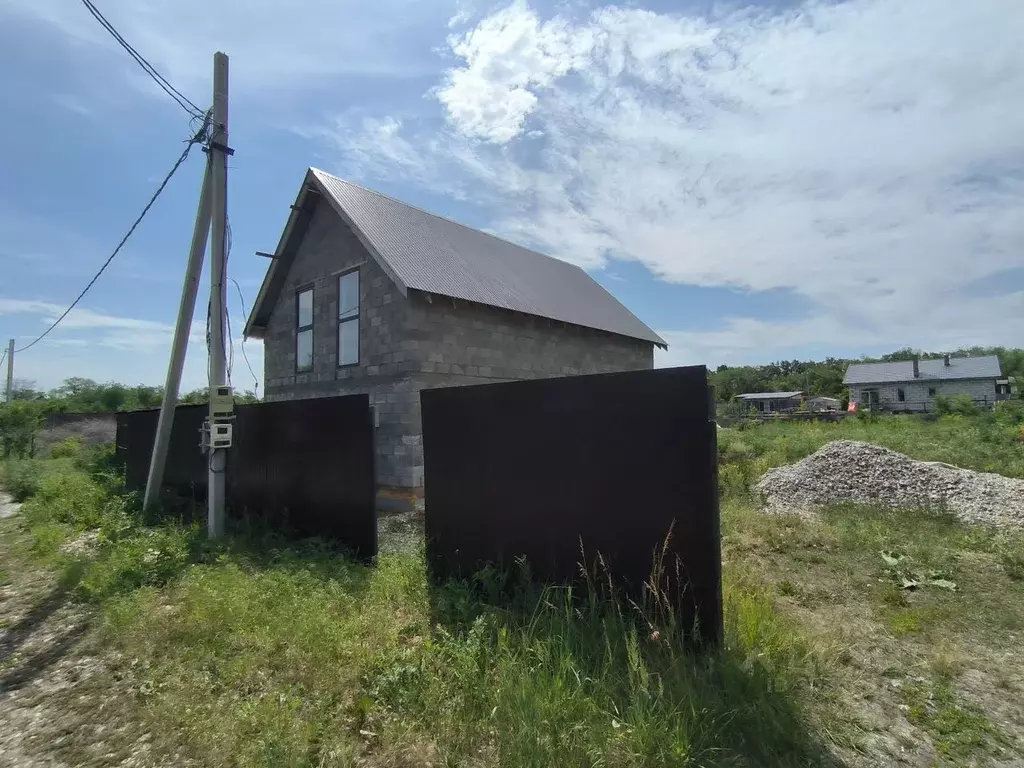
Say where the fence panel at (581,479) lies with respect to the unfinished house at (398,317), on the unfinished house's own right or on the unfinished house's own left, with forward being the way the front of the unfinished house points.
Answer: on the unfinished house's own left

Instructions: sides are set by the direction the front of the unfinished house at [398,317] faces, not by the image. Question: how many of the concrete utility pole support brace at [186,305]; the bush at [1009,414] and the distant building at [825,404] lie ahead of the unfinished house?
1

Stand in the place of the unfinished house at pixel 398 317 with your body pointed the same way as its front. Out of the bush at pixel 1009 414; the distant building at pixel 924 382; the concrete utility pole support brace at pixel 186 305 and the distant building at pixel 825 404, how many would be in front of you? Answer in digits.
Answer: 1

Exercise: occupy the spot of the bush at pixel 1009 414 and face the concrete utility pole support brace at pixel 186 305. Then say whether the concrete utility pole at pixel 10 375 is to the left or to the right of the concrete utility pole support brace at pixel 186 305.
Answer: right

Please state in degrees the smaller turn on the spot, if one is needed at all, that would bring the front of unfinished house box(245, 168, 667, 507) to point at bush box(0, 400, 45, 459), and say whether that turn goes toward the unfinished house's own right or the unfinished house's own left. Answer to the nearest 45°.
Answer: approximately 90° to the unfinished house's own right

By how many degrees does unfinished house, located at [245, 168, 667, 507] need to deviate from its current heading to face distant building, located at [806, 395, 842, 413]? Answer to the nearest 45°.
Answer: approximately 180°

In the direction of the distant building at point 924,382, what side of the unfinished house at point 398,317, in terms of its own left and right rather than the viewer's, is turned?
back

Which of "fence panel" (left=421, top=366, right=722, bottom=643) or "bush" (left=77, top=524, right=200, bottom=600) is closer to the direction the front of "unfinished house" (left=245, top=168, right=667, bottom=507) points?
the bush

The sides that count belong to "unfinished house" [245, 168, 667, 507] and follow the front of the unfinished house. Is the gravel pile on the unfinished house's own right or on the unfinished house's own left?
on the unfinished house's own left

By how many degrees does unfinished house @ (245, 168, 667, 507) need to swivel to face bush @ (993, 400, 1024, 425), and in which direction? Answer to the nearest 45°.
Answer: approximately 135° to its left

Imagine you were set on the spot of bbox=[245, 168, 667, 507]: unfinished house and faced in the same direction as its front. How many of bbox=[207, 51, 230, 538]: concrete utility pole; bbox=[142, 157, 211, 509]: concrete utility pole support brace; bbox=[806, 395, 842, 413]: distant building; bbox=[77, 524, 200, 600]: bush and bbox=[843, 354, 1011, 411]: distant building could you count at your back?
2

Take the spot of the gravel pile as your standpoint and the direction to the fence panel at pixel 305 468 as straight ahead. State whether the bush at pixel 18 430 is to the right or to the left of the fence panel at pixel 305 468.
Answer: right

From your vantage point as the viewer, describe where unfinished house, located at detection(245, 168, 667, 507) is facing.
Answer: facing the viewer and to the left of the viewer

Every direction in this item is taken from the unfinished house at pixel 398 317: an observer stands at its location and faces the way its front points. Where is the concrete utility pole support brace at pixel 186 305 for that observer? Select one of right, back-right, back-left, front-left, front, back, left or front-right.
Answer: front

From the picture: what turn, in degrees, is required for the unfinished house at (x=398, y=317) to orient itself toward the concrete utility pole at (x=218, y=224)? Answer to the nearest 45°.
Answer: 0° — it already faces it

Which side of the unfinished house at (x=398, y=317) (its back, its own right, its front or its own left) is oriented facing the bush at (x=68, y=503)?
front
